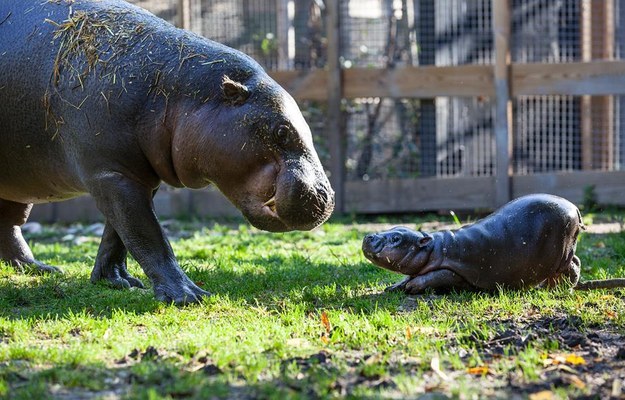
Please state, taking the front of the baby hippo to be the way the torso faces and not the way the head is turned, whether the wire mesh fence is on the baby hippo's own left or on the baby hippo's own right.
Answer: on the baby hippo's own right

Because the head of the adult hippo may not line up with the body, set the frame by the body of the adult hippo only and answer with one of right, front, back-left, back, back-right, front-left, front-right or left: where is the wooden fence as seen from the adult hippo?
front-left

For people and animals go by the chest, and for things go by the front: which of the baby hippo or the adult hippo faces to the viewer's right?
the adult hippo

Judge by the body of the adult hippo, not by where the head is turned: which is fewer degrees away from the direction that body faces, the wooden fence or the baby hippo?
the baby hippo

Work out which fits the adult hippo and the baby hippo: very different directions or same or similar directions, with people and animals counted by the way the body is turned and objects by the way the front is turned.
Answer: very different directions

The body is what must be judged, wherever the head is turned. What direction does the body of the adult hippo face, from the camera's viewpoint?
to the viewer's right

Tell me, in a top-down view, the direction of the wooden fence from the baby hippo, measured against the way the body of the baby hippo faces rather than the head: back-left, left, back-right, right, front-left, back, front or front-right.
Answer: right

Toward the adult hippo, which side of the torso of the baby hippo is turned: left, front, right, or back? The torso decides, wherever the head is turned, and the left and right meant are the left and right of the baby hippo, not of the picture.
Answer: front

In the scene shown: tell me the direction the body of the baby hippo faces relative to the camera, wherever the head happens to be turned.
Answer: to the viewer's left

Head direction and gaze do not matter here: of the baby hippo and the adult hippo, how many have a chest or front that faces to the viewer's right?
1
